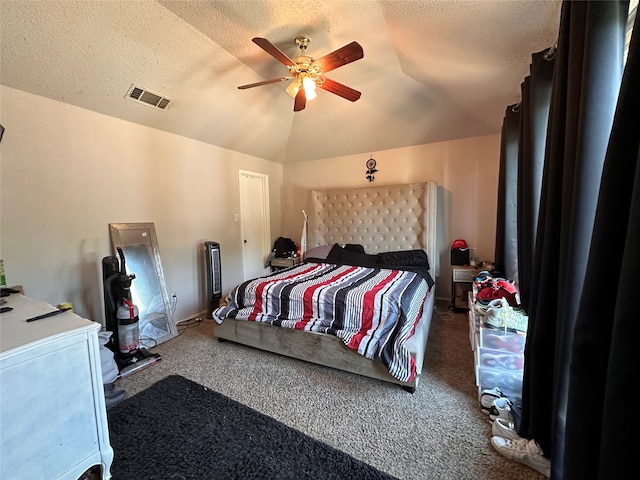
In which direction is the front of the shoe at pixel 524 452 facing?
to the viewer's left

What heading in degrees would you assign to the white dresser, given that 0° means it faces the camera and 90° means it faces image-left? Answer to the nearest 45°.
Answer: approximately 225°

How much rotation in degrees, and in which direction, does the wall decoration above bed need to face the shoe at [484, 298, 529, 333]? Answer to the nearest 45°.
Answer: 0° — it already faces it

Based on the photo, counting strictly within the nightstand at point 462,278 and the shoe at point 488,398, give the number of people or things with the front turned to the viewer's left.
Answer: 1

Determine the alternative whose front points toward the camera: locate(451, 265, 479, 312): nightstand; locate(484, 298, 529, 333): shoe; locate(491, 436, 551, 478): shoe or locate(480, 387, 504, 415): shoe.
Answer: the nightstand

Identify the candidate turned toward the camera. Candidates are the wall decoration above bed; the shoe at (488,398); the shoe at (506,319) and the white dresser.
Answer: the wall decoration above bed

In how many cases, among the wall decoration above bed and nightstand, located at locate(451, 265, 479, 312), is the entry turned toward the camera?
2

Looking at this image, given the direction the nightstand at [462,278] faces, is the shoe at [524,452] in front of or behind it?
in front

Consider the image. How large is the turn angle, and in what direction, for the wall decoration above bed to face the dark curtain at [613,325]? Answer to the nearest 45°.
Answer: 0° — it already faces it

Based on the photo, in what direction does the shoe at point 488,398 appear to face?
to the viewer's left

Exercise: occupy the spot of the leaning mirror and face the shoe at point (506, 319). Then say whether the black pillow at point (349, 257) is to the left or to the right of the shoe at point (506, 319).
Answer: left
